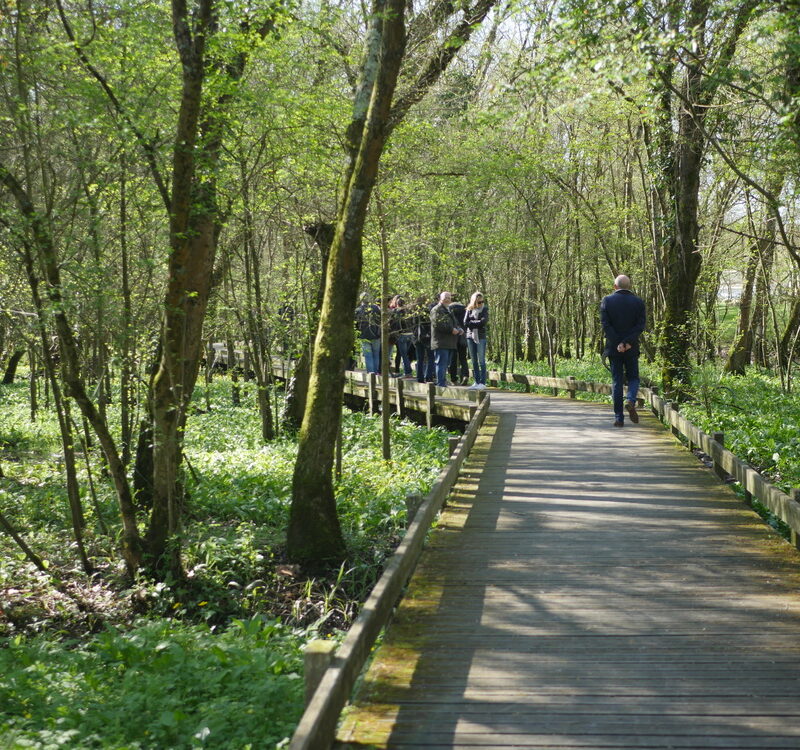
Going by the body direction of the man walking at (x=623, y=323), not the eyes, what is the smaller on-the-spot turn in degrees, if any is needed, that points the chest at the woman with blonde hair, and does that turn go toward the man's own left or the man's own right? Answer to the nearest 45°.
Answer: approximately 45° to the man's own left

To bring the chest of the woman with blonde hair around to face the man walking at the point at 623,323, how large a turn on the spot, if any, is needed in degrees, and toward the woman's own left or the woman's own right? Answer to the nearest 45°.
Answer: approximately 45° to the woman's own left

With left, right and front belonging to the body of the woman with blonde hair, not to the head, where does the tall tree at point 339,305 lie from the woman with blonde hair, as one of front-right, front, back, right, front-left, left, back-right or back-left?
front

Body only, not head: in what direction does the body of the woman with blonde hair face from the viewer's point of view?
toward the camera

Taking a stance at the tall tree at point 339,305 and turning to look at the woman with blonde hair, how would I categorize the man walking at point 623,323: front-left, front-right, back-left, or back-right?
front-right

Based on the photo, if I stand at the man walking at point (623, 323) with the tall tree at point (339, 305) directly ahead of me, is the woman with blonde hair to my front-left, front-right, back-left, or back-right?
back-right

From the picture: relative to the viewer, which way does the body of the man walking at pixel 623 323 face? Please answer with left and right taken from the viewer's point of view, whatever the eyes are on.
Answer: facing away from the viewer

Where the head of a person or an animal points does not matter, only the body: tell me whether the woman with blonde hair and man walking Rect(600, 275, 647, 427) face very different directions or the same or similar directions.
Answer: very different directions

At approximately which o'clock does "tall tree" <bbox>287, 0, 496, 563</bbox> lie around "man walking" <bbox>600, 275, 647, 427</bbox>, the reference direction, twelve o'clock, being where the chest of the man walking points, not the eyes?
The tall tree is roughly at 7 o'clock from the man walking.

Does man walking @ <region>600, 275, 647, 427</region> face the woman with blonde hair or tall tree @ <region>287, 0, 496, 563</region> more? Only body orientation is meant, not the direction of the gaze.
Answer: the woman with blonde hair

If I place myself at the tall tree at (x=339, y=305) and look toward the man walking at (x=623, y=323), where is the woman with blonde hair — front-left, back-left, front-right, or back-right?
front-left

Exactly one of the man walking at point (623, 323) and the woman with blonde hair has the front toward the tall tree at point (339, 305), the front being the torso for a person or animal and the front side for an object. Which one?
the woman with blonde hair
